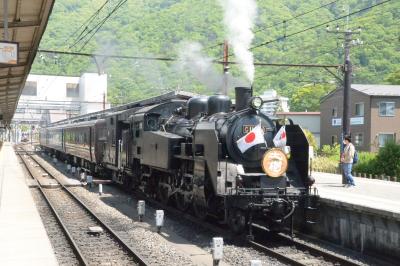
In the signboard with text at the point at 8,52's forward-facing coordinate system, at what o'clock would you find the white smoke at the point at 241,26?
The white smoke is roughly at 8 o'clock from the signboard with text.

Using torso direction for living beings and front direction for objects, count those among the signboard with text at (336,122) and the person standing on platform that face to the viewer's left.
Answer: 1

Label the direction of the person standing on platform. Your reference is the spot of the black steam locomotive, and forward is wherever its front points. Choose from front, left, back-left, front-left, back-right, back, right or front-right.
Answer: left

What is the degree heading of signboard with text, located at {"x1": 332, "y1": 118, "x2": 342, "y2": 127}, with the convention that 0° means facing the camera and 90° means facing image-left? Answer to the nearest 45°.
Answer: approximately 0°

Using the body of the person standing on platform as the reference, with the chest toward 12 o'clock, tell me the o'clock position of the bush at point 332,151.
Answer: The bush is roughly at 3 o'clock from the person standing on platform.

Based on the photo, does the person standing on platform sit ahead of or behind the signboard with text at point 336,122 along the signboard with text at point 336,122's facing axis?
ahead
